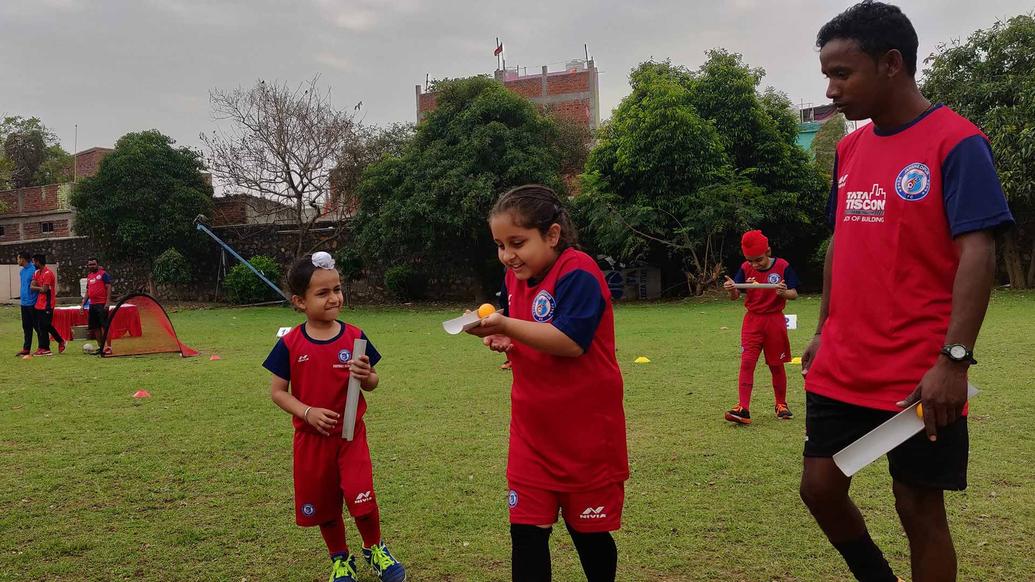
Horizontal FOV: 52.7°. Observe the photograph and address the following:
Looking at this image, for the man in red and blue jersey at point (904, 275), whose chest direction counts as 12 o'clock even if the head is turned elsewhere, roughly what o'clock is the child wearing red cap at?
The child wearing red cap is roughly at 4 o'clock from the man in red and blue jersey.

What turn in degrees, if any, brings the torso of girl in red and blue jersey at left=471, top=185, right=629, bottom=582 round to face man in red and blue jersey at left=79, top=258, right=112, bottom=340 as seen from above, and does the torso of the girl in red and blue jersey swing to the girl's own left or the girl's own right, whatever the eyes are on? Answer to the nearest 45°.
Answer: approximately 90° to the girl's own right

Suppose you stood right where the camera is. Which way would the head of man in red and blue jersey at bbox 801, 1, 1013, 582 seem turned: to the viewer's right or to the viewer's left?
to the viewer's left

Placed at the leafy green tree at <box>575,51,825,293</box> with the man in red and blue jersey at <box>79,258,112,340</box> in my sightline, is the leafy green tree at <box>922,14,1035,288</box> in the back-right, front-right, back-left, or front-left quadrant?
back-left

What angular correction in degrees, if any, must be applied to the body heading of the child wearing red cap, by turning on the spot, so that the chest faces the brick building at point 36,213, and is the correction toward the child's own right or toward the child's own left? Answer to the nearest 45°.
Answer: approximately 135° to the child's own right

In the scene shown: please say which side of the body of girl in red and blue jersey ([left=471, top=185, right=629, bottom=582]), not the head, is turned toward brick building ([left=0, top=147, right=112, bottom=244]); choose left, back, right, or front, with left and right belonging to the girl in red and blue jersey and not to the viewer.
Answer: right

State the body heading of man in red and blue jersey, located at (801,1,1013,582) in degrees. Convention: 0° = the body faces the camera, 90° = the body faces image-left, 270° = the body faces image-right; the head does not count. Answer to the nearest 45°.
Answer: approximately 45°

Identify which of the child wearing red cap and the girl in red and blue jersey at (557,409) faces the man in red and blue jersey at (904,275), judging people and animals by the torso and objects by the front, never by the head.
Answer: the child wearing red cap

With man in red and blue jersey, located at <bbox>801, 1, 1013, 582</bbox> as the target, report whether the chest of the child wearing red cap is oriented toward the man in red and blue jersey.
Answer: yes

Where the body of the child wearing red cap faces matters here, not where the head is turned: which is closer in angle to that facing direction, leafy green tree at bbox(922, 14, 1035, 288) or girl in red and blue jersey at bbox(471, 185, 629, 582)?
the girl in red and blue jersey

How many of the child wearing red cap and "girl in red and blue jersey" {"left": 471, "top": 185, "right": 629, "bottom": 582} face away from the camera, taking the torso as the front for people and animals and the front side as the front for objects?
0

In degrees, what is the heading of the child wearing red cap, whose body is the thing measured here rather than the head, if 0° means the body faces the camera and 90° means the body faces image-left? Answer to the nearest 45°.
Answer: approximately 0°

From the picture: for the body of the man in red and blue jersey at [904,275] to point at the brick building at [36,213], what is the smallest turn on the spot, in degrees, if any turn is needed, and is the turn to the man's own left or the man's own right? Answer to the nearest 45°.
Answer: approximately 90° to the man's own right
